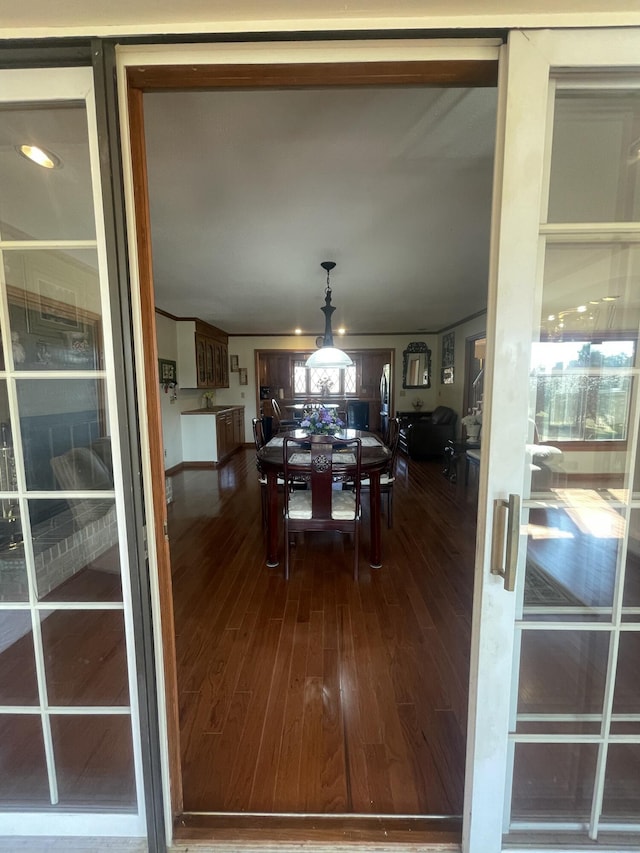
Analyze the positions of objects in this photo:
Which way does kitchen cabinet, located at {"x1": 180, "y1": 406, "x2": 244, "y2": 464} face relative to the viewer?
to the viewer's right

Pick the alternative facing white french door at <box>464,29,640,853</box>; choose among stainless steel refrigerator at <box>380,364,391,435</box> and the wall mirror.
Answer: the wall mirror

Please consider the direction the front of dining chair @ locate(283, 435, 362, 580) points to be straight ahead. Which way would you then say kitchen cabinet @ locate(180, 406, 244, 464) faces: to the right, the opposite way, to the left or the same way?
to the right

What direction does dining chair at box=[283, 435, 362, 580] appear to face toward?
away from the camera

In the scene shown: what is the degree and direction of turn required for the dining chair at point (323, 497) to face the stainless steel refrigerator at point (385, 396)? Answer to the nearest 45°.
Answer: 0° — it already faces it

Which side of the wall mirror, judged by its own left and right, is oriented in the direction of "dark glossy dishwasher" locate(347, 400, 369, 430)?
right
